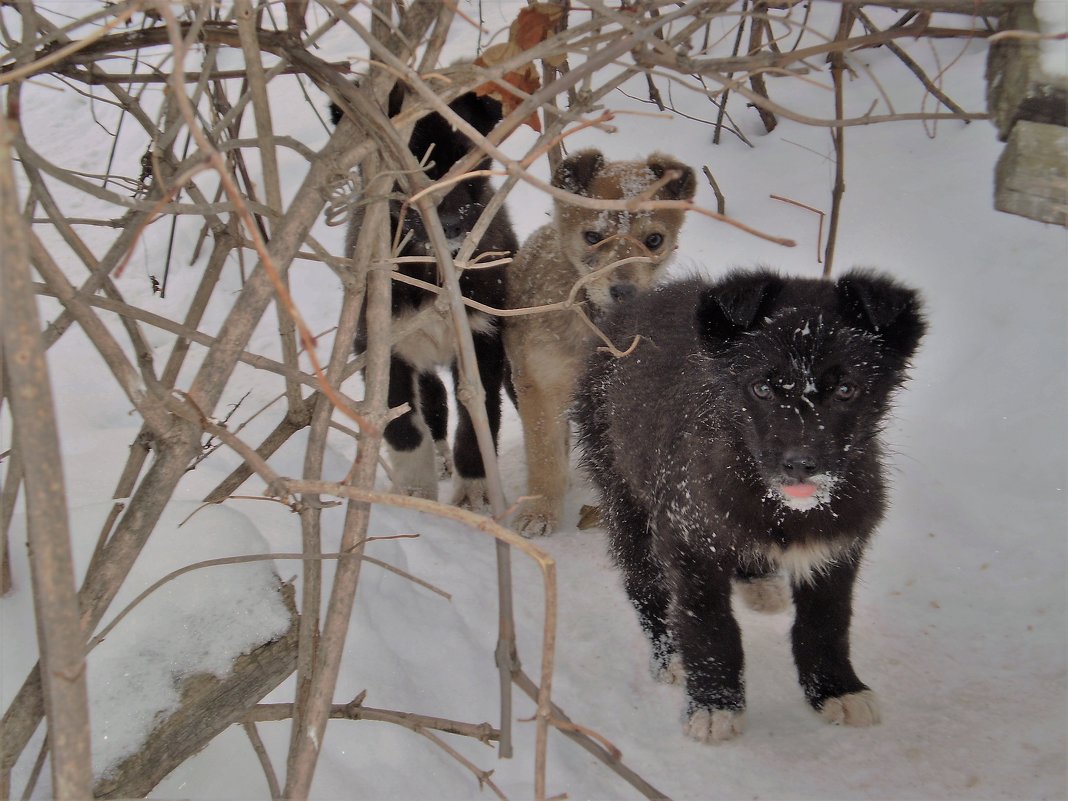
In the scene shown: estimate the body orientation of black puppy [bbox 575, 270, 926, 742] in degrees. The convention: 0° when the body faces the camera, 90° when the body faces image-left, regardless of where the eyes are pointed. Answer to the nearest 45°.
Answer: approximately 315°

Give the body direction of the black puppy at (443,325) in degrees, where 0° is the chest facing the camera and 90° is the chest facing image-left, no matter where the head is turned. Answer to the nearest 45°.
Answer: approximately 0°

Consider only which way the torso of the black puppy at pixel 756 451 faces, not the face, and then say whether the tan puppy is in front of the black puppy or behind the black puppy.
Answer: behind

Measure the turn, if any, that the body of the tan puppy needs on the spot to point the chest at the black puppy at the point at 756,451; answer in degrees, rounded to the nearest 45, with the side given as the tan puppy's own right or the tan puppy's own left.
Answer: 0° — it already faces it

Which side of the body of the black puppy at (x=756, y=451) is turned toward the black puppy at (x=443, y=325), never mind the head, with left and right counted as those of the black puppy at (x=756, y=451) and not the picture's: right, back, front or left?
back
